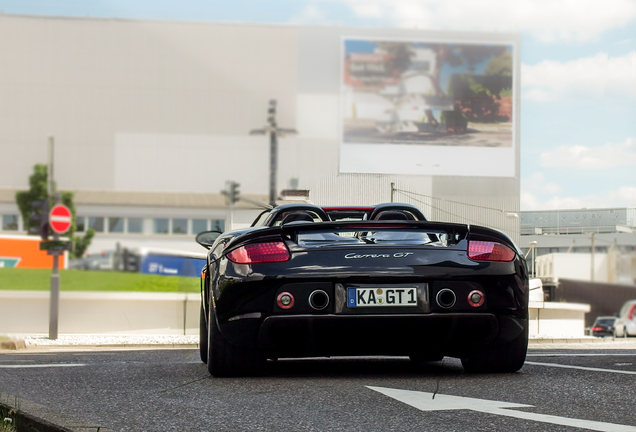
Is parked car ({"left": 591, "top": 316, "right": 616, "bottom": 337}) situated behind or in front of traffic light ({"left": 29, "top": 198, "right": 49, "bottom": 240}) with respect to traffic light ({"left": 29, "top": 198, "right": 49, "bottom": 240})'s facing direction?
behind

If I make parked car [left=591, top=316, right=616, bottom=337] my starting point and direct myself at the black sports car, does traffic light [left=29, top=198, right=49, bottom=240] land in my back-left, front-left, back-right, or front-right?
front-right

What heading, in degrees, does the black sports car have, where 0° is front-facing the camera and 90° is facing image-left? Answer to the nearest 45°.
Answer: approximately 180°

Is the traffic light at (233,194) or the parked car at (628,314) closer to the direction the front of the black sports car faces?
the traffic light

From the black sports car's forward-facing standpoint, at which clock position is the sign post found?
The sign post is roughly at 11 o'clock from the black sports car.
